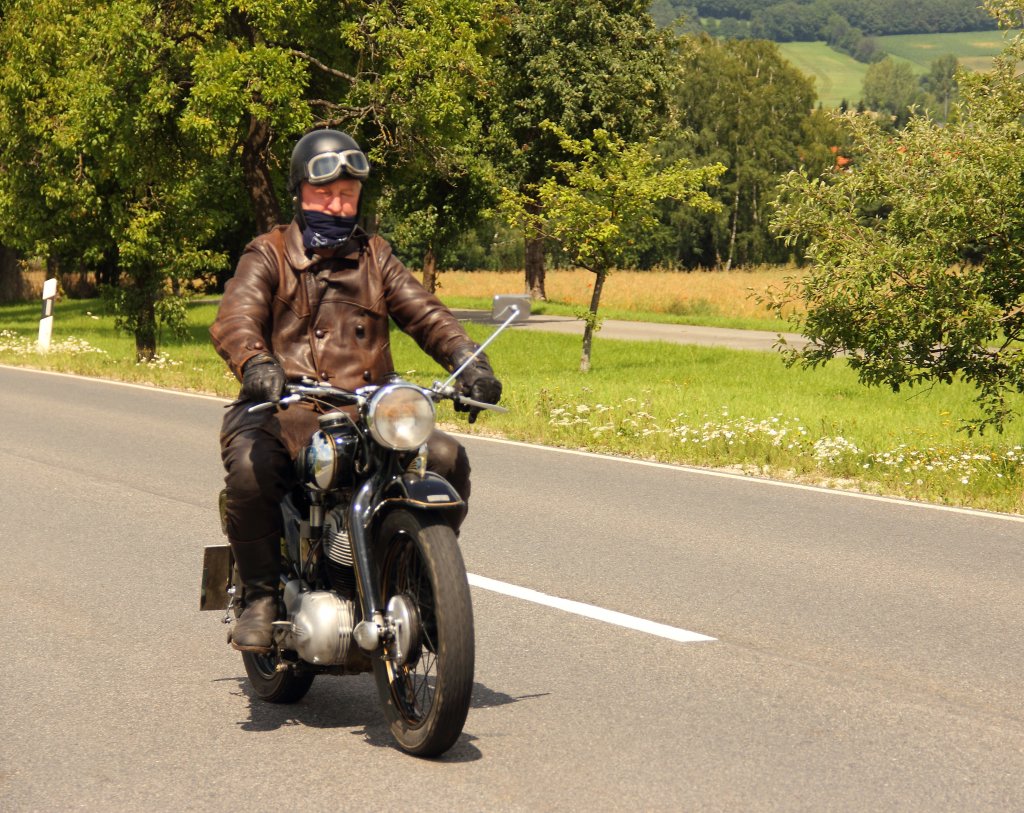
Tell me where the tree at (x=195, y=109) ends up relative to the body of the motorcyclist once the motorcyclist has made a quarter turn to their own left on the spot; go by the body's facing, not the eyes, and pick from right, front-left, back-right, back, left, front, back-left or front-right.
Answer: front-left

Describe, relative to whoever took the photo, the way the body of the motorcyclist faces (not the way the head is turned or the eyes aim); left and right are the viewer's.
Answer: facing the viewer and to the right of the viewer

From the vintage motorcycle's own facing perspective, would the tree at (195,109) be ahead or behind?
behind

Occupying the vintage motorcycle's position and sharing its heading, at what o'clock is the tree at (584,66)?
The tree is roughly at 8 o'clock from the vintage motorcycle.

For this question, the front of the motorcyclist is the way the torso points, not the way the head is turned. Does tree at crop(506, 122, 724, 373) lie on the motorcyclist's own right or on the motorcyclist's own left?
on the motorcyclist's own left

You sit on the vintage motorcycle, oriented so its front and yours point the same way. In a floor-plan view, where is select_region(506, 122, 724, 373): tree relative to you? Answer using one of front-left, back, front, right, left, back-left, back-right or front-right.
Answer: back-left

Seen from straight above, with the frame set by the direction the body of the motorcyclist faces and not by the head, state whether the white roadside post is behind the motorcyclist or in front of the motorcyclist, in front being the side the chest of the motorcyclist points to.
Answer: behind

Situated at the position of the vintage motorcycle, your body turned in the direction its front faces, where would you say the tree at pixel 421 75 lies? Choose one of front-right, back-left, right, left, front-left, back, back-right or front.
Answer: back-left

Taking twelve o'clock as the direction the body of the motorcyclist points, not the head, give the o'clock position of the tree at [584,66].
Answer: The tree is roughly at 8 o'clock from the motorcyclist.
